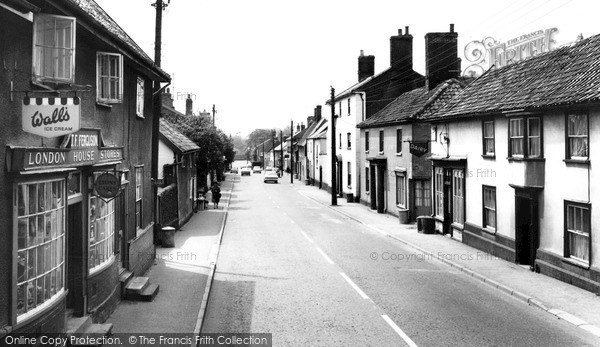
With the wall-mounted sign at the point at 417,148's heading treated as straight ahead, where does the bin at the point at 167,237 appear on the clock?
The bin is roughly at 2 o'clock from the wall-mounted sign.

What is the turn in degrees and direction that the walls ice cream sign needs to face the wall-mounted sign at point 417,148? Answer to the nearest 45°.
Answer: approximately 135° to its left

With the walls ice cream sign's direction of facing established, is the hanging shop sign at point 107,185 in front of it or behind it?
behind

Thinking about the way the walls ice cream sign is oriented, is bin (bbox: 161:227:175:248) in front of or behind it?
behind

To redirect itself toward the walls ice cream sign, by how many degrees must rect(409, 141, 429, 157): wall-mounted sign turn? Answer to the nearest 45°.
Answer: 0° — it already faces it

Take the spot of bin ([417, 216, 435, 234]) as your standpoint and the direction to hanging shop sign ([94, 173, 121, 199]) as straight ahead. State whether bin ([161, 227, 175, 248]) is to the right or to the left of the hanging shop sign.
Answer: right

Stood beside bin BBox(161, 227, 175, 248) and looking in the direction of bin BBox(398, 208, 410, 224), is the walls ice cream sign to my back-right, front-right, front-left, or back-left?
back-right

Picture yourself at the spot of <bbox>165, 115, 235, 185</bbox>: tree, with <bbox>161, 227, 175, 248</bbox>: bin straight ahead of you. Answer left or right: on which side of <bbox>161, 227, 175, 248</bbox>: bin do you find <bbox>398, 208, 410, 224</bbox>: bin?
left

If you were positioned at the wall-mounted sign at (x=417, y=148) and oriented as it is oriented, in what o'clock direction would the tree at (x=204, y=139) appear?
The tree is roughly at 4 o'clock from the wall-mounted sign.

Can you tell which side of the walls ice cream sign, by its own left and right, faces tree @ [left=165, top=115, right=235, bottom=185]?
back

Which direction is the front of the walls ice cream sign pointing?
toward the camera

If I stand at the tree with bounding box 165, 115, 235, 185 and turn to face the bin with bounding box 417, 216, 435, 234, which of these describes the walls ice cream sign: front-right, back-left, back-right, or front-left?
front-right

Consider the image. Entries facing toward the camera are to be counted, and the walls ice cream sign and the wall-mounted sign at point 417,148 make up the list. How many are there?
2

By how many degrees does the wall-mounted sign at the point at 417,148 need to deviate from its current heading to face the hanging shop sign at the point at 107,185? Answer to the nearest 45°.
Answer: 0° — it already faces it

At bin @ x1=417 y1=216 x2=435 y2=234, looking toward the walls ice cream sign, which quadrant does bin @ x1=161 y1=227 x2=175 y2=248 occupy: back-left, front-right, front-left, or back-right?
front-right

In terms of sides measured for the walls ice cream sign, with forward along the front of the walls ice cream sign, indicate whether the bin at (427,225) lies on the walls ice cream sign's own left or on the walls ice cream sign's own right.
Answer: on the walls ice cream sign's own left
